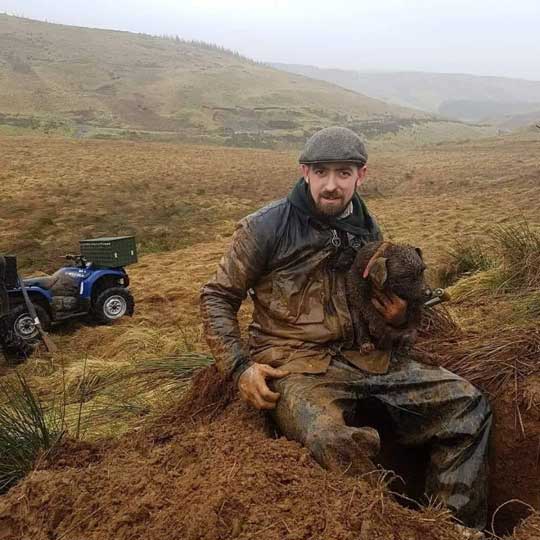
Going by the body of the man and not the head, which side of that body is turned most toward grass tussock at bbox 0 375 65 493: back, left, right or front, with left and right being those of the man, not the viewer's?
right

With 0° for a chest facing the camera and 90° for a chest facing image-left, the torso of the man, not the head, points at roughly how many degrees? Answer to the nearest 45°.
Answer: approximately 315°

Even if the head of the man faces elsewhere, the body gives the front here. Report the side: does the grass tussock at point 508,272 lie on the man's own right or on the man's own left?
on the man's own left

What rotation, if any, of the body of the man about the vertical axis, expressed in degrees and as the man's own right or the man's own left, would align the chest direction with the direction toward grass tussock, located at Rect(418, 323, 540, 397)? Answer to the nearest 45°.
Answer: approximately 90° to the man's own left

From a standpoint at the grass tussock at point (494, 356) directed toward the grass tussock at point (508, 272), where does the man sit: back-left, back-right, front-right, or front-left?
back-left

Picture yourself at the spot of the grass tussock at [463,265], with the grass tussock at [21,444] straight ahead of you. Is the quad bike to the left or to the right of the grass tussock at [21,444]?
right

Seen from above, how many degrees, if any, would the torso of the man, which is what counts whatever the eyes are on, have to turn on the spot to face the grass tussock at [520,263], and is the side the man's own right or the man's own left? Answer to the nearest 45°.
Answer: approximately 90° to the man's own left

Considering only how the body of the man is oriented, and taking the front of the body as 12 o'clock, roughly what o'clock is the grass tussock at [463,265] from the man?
The grass tussock is roughly at 8 o'clock from the man.
